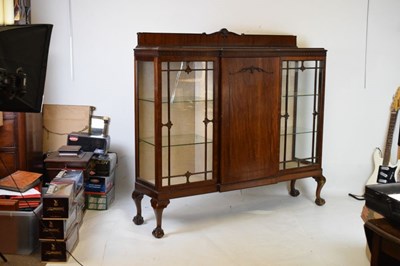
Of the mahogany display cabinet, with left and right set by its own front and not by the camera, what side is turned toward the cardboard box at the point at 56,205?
right

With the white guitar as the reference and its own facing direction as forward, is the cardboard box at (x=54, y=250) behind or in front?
in front

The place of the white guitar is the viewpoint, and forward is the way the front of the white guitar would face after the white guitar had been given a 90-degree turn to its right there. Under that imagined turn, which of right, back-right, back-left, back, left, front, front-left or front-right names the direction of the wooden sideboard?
front-left

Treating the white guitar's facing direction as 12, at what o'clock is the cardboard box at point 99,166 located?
The cardboard box is roughly at 2 o'clock from the white guitar.

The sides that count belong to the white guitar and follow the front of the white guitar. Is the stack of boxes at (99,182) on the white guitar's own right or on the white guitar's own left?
on the white guitar's own right

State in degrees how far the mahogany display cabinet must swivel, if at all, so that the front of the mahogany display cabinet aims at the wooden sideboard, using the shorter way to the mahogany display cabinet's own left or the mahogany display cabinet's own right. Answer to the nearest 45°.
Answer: approximately 135° to the mahogany display cabinet's own right

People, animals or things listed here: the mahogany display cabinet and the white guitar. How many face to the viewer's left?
0

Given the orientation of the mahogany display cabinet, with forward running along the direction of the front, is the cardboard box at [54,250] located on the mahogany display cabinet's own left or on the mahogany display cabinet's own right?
on the mahogany display cabinet's own right

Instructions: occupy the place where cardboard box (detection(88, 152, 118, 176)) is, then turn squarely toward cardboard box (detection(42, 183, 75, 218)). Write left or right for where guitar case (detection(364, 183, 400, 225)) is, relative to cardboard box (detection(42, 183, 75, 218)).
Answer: left

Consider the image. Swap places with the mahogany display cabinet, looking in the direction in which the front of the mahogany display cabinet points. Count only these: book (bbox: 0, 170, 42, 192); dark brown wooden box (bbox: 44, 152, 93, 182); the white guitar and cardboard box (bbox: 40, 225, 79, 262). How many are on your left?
1

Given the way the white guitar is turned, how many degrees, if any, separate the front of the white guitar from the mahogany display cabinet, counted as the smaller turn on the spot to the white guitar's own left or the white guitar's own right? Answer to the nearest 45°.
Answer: approximately 45° to the white guitar's own right

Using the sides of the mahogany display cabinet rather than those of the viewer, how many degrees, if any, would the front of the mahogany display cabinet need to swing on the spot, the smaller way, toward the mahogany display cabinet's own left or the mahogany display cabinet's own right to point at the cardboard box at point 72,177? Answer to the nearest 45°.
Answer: approximately 135° to the mahogany display cabinet's own right

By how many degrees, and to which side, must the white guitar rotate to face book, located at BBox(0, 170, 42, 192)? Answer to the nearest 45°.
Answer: approximately 45° to its right

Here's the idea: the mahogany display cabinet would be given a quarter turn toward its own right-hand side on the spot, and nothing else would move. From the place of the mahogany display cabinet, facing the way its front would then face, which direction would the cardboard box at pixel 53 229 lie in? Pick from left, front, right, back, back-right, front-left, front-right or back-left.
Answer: front

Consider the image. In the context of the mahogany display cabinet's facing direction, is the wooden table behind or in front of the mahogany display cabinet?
in front

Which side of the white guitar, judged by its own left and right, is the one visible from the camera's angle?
front
